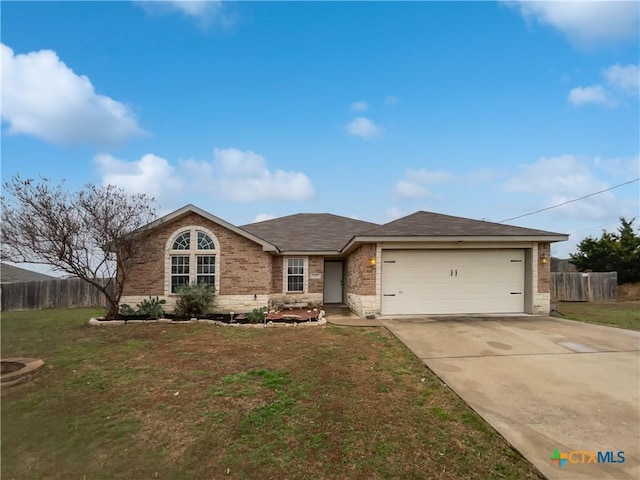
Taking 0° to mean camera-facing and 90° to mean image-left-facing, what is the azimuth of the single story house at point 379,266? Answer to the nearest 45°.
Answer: approximately 0°

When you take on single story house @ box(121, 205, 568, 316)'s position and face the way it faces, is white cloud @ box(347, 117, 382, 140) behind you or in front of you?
behind

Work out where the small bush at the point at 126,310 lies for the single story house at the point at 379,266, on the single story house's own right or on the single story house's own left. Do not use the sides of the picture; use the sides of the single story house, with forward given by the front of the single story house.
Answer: on the single story house's own right

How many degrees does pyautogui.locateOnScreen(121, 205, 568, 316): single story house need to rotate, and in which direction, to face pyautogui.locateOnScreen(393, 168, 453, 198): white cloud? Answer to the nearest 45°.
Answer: approximately 180°

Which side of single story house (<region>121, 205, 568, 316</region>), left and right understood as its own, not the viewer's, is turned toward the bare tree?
right
